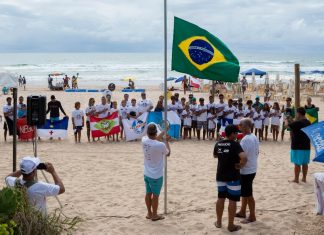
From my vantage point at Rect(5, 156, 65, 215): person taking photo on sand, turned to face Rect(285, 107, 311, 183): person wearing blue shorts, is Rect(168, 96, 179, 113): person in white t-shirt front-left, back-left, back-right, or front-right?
front-left

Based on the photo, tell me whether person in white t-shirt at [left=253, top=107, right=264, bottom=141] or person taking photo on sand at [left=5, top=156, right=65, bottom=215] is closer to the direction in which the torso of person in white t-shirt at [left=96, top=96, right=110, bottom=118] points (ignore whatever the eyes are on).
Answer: the person taking photo on sand

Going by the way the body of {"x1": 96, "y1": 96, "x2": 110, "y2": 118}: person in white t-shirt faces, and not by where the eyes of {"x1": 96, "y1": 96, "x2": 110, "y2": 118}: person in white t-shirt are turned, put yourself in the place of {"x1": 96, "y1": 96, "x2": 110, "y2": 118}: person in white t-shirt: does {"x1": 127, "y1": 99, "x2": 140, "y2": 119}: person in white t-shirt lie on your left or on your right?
on your left

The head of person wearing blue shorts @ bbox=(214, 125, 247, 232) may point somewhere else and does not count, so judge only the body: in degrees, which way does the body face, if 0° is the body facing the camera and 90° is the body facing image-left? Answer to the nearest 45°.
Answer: approximately 225°

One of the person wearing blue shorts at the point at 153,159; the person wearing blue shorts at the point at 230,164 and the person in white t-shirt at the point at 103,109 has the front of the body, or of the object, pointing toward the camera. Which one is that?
the person in white t-shirt

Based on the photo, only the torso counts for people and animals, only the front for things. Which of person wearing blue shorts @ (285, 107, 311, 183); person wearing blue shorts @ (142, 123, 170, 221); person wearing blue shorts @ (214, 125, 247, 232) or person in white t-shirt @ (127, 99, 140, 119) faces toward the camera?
the person in white t-shirt

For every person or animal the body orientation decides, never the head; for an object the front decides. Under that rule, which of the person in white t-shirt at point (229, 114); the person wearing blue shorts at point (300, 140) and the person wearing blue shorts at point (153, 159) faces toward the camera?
the person in white t-shirt

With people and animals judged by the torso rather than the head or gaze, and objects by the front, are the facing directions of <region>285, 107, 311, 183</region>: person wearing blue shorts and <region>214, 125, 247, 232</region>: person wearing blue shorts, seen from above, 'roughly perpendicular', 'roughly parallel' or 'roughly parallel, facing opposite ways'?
roughly perpendicular

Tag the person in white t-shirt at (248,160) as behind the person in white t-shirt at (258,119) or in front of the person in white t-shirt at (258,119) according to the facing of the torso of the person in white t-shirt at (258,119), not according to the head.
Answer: in front

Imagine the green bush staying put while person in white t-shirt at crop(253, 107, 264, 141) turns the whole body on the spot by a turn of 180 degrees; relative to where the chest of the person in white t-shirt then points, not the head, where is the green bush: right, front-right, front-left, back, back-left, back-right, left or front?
back

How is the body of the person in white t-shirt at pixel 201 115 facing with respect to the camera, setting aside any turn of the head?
toward the camera

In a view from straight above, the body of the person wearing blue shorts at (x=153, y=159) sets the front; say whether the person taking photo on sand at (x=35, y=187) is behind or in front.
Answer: behind

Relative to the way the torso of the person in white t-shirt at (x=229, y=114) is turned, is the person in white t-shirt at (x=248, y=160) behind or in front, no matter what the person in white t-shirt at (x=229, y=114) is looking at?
in front

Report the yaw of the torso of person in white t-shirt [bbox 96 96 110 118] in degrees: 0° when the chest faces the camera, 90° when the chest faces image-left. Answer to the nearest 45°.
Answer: approximately 0°

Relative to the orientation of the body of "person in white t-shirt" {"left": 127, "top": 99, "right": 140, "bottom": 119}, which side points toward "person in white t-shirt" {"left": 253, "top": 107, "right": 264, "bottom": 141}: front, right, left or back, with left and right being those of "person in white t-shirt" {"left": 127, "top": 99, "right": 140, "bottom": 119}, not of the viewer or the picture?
left

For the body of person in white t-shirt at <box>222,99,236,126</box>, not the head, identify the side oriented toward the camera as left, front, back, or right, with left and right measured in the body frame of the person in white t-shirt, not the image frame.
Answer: front
